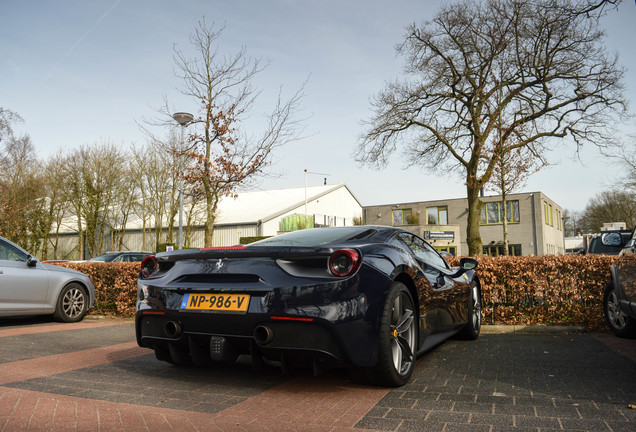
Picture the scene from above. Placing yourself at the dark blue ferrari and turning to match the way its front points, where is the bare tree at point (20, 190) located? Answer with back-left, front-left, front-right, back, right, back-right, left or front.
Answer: left

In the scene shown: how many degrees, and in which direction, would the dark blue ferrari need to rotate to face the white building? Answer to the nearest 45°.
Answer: approximately 45° to its left

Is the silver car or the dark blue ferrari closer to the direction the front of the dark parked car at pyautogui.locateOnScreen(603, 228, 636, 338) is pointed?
the silver car

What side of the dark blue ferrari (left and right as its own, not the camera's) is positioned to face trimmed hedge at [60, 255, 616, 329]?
front

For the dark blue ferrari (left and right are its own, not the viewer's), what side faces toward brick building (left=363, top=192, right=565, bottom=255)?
front

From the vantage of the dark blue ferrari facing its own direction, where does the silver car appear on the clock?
The silver car is roughly at 9 o'clock from the dark blue ferrari.

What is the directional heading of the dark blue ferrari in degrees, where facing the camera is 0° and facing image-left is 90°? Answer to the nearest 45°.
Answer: approximately 225°
